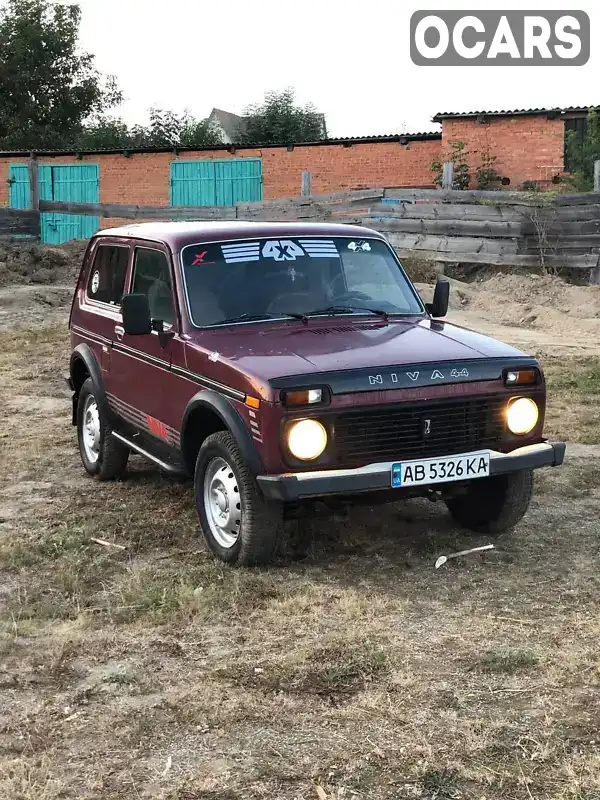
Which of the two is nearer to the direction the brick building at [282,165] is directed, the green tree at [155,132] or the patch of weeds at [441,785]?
the patch of weeds

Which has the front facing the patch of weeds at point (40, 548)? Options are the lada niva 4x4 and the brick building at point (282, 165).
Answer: the brick building

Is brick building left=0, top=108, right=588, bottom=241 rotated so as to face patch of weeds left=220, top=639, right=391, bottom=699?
yes

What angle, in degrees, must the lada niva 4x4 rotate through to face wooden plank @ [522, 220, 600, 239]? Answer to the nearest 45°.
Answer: approximately 135° to its left

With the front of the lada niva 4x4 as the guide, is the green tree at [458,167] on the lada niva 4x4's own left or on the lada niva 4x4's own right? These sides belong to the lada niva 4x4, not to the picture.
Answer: on the lada niva 4x4's own left

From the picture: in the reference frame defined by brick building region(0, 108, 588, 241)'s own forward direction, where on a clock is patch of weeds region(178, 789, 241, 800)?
The patch of weeds is roughly at 12 o'clock from the brick building.

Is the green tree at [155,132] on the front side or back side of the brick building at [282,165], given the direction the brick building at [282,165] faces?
on the back side

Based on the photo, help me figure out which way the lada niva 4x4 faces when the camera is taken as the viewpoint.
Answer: facing the viewer and to the right of the viewer

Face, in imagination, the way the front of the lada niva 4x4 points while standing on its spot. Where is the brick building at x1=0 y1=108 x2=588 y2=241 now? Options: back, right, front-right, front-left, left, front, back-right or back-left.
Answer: back-left

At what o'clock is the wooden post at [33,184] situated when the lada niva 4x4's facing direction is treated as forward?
The wooden post is roughly at 7 o'clock from the lada niva 4x4.

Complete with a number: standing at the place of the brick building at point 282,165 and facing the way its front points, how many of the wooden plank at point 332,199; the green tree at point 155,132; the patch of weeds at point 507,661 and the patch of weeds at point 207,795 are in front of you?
3

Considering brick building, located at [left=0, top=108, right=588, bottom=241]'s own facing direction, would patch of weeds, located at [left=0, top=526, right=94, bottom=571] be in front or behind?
in front

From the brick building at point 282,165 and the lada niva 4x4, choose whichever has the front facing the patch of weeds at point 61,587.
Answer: the brick building

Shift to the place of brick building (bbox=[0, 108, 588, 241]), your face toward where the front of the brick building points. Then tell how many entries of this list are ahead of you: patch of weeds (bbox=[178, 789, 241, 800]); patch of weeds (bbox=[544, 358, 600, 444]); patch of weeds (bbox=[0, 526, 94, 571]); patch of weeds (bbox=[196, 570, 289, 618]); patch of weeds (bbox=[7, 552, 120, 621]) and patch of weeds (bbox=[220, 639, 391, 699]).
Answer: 6

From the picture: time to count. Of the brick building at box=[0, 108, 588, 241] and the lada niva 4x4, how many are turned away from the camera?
0

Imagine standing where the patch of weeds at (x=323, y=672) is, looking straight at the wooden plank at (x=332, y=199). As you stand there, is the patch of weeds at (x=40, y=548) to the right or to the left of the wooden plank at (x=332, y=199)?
left

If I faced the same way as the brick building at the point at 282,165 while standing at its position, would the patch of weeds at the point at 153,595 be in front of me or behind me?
in front
